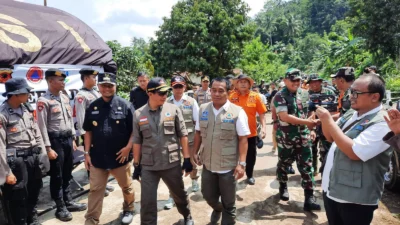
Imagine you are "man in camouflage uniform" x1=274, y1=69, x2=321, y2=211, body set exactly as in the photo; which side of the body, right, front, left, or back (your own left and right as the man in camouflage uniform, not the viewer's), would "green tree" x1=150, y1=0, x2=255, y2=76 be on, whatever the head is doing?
back

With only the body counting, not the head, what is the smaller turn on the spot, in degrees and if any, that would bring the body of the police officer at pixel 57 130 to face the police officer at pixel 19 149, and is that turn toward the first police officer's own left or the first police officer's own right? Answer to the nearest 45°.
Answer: approximately 90° to the first police officer's own right

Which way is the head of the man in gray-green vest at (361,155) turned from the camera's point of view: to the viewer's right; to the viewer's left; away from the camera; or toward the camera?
to the viewer's left

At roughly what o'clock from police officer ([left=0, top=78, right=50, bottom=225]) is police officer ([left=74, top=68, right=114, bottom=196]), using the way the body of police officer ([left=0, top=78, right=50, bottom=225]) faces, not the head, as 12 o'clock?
police officer ([left=74, top=68, right=114, bottom=196]) is roughly at 9 o'clock from police officer ([left=0, top=78, right=50, bottom=225]).

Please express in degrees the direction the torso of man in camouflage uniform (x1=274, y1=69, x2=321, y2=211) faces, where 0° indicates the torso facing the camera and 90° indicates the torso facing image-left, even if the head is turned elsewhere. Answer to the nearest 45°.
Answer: approximately 315°

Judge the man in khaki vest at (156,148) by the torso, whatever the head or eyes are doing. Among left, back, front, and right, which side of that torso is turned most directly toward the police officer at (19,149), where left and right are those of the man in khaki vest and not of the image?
right

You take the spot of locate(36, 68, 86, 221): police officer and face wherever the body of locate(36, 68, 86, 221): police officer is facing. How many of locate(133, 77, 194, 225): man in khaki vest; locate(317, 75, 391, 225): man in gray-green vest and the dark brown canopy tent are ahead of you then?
2

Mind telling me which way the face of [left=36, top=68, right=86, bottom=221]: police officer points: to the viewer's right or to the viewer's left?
to the viewer's right

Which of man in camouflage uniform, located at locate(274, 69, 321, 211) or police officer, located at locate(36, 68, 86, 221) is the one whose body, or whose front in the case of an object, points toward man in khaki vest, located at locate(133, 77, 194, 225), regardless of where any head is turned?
the police officer

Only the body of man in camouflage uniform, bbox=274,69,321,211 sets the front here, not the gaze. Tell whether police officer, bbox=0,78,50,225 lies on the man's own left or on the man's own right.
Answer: on the man's own right
